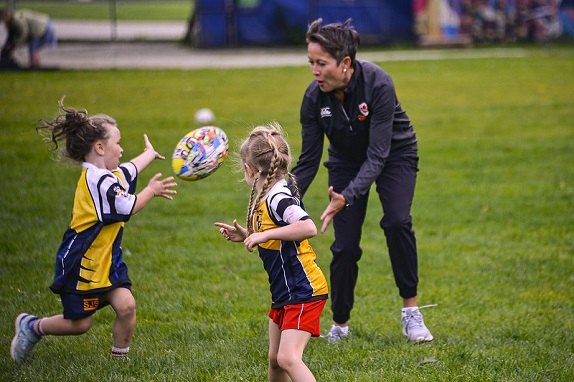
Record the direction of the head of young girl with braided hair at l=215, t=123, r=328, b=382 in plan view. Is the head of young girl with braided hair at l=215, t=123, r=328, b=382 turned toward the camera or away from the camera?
away from the camera

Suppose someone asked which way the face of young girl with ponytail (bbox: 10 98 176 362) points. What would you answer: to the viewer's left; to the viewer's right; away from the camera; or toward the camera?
to the viewer's right

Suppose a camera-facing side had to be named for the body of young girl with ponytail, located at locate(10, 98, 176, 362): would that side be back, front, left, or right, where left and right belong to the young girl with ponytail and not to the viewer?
right

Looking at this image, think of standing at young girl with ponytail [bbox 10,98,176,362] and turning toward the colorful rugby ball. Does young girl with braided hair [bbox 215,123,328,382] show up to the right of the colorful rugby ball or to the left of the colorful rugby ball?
right

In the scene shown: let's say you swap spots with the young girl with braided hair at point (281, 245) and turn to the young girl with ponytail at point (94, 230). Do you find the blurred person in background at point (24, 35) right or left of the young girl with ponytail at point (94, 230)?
right
